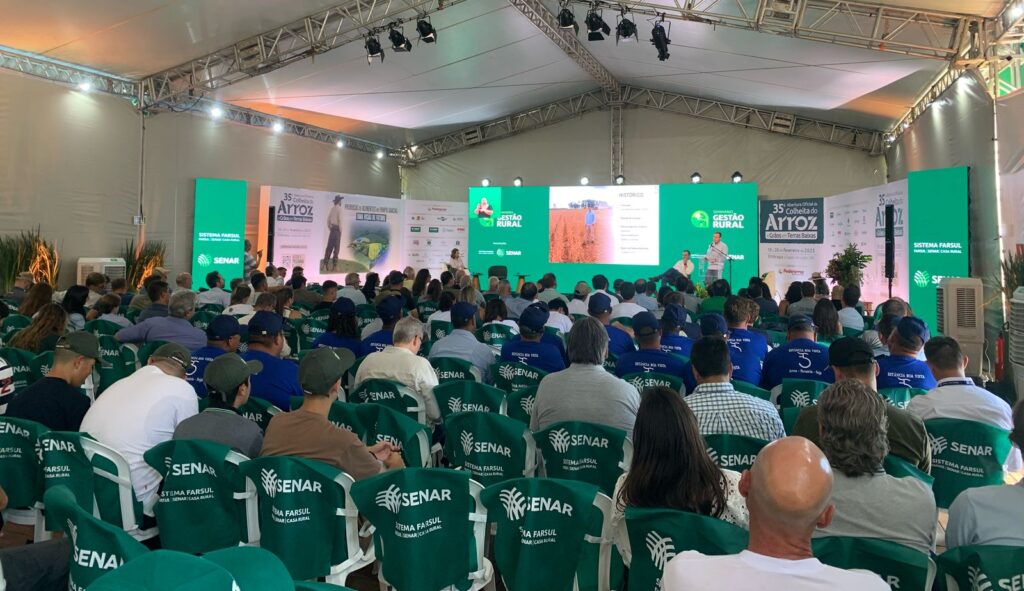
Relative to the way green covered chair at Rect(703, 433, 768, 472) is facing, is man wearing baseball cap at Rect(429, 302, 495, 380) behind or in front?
in front

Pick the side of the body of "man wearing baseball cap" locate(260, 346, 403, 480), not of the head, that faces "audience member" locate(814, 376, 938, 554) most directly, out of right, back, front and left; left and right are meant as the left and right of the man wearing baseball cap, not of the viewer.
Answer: right

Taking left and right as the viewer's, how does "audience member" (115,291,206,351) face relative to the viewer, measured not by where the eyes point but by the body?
facing away from the viewer and to the right of the viewer

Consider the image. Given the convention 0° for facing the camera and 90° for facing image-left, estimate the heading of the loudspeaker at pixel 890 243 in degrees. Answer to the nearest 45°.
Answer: approximately 45°

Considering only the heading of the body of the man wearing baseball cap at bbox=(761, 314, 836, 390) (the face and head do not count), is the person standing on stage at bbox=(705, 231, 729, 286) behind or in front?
in front

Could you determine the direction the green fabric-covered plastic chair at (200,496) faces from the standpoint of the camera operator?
facing away from the viewer and to the right of the viewer

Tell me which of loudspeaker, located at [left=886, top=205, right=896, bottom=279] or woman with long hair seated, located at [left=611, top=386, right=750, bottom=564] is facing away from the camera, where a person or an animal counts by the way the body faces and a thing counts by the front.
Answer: the woman with long hair seated

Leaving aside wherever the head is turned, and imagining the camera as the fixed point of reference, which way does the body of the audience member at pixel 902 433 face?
away from the camera

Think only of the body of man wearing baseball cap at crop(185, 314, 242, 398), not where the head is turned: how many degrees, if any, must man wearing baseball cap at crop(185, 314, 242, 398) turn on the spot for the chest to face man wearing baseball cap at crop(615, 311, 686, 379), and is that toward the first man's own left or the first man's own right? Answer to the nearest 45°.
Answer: approximately 45° to the first man's own right

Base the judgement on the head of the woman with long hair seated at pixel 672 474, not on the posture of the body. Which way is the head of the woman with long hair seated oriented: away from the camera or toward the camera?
away from the camera

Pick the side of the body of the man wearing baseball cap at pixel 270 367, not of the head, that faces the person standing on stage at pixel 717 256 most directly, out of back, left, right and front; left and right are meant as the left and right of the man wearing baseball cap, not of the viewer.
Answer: front

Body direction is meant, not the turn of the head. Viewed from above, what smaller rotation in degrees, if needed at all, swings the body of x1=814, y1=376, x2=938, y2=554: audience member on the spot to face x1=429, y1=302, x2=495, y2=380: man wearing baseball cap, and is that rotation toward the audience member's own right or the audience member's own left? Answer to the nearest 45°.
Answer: approximately 45° to the audience member's own left

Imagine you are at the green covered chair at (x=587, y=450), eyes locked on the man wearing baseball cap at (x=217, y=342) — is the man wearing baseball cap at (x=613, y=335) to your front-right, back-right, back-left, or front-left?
front-right

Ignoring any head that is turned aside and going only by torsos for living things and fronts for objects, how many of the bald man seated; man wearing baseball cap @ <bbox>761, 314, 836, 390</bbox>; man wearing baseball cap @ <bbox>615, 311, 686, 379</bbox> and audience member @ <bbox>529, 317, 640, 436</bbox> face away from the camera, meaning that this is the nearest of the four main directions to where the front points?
4

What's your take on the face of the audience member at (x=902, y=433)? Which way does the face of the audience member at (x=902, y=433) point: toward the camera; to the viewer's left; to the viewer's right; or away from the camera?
away from the camera
